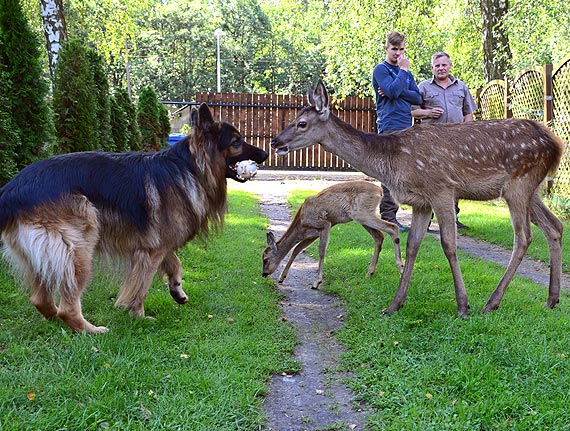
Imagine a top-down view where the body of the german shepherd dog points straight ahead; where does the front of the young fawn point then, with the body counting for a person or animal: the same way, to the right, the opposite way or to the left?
the opposite way

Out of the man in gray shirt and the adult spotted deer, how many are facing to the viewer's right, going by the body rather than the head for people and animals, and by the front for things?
0

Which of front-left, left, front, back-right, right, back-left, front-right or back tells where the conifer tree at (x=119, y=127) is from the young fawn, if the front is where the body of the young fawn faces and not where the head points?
front-right

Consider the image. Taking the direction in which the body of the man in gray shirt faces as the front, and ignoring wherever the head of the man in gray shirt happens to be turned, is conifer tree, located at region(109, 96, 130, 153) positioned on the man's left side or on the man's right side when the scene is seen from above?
on the man's right side

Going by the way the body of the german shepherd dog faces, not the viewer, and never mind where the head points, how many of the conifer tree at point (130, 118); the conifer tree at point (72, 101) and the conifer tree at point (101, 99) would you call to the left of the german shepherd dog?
3

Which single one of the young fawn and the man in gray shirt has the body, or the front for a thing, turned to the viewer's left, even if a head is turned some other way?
the young fawn

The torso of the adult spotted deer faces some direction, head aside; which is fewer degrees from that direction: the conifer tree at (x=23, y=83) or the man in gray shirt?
the conifer tree

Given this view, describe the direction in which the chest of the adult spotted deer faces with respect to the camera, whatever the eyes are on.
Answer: to the viewer's left

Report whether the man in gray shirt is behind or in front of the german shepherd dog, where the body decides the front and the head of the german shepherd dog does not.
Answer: in front

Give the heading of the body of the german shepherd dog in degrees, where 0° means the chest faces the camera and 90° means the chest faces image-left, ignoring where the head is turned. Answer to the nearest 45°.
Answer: approximately 270°

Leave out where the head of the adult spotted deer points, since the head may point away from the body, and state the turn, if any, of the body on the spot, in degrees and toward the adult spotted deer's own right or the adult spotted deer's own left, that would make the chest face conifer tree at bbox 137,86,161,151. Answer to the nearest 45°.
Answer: approximately 45° to the adult spotted deer's own right

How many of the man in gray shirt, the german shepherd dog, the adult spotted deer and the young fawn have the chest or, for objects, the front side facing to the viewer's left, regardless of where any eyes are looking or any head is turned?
2

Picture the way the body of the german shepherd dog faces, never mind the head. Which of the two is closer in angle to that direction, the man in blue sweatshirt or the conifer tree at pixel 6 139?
the man in blue sweatshirt
